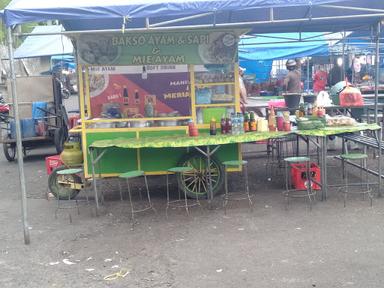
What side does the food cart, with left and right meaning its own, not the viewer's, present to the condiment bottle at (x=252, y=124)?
left

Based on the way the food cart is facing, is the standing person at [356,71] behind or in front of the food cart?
behind

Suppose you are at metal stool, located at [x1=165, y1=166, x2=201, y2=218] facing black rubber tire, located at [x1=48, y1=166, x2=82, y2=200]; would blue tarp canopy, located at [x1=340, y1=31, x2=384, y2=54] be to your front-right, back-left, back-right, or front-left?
back-right

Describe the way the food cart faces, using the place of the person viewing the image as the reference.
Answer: facing the viewer

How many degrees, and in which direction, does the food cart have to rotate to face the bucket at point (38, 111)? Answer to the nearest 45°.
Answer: approximately 135° to its right

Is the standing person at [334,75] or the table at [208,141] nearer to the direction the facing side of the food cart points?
the table

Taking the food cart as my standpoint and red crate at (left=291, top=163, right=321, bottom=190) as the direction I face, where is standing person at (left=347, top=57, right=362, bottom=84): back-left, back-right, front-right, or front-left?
front-left

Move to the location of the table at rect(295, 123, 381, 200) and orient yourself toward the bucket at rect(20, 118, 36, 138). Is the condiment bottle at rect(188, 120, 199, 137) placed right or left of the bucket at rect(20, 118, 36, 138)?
left

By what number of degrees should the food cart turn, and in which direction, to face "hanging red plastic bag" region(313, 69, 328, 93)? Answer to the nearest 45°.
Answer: approximately 135° to its left

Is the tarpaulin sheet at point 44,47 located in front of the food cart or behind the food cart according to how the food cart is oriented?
behind

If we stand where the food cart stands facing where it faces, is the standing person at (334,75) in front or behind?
behind
